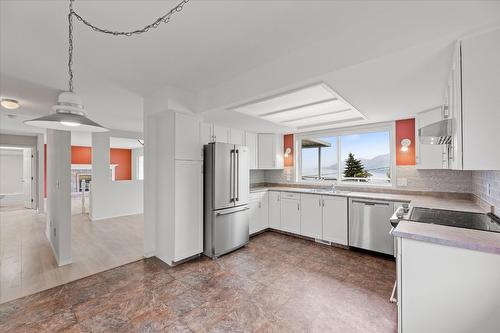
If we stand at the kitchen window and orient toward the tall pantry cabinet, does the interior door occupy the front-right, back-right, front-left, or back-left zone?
front-right

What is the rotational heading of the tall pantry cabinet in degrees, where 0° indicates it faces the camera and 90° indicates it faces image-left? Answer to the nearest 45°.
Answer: approximately 315°

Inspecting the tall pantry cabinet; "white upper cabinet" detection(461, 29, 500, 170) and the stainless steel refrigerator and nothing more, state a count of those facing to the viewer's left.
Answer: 1

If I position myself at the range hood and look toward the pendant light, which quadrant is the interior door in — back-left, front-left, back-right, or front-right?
front-right

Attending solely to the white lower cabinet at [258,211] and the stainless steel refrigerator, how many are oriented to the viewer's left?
0

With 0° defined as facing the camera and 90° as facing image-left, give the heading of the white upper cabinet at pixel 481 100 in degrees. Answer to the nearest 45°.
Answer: approximately 90°

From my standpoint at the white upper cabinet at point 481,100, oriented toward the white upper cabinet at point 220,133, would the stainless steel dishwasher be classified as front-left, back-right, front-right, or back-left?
front-right

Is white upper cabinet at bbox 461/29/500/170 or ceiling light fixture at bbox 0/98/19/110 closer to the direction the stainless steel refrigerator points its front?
the white upper cabinet

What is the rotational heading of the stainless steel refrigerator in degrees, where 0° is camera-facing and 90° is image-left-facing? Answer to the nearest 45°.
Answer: approximately 315°

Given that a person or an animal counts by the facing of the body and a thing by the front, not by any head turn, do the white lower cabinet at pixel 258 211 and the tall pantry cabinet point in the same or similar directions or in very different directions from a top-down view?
same or similar directions

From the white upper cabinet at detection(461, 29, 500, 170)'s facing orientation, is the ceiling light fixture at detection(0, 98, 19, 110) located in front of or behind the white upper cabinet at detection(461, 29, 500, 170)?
in front

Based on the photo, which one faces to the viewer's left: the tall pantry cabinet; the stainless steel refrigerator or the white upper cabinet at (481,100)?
the white upper cabinet

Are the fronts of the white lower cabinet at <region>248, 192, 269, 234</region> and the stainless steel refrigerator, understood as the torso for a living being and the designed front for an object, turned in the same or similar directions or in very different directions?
same or similar directions

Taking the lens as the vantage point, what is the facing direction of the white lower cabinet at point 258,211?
facing the viewer and to the right of the viewer
